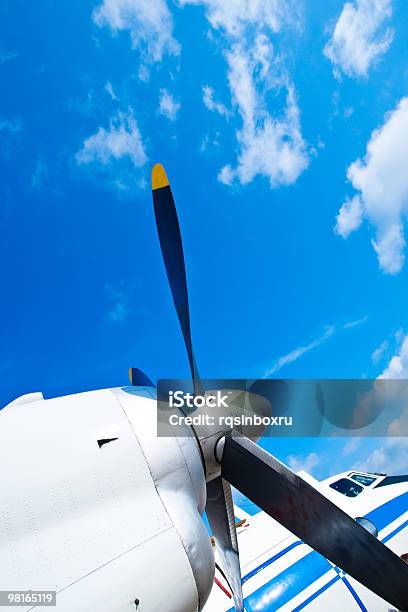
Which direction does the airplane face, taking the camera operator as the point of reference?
facing away from the viewer and to the right of the viewer
